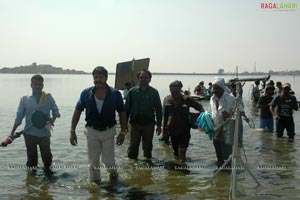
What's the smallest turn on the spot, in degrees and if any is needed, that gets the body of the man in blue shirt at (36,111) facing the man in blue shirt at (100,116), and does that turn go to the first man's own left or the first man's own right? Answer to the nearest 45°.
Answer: approximately 45° to the first man's own left

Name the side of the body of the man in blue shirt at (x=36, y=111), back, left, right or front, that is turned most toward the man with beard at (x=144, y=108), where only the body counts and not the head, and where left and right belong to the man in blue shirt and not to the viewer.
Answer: left

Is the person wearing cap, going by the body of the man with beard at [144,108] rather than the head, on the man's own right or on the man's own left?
on the man's own left

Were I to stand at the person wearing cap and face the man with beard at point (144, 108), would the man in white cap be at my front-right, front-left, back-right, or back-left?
front-left

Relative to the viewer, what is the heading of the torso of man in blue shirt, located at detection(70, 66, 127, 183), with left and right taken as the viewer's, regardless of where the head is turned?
facing the viewer

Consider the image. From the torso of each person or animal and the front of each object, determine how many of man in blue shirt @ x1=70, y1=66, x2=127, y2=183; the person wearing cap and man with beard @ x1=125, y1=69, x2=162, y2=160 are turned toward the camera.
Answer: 3

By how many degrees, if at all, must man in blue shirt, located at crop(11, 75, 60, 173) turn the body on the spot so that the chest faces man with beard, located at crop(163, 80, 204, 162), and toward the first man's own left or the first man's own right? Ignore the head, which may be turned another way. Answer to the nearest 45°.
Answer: approximately 90° to the first man's own left

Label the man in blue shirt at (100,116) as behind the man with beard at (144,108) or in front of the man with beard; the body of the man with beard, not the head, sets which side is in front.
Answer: in front

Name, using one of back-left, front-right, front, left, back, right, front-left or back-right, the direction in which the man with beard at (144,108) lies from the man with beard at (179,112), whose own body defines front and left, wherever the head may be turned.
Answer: right

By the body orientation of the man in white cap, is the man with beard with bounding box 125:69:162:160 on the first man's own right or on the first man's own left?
on the first man's own right

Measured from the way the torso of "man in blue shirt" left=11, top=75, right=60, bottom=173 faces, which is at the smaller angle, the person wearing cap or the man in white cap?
the man in white cap

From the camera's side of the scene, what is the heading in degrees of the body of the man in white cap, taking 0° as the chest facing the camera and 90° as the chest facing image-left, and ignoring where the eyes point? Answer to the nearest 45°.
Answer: approximately 45°

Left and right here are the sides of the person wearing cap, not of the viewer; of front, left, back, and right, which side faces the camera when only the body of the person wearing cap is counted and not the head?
front

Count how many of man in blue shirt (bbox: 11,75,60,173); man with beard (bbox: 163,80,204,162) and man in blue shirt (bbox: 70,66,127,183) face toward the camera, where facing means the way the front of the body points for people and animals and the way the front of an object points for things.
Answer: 3

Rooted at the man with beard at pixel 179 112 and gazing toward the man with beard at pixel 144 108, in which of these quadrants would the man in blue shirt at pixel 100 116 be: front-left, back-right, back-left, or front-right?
front-left
